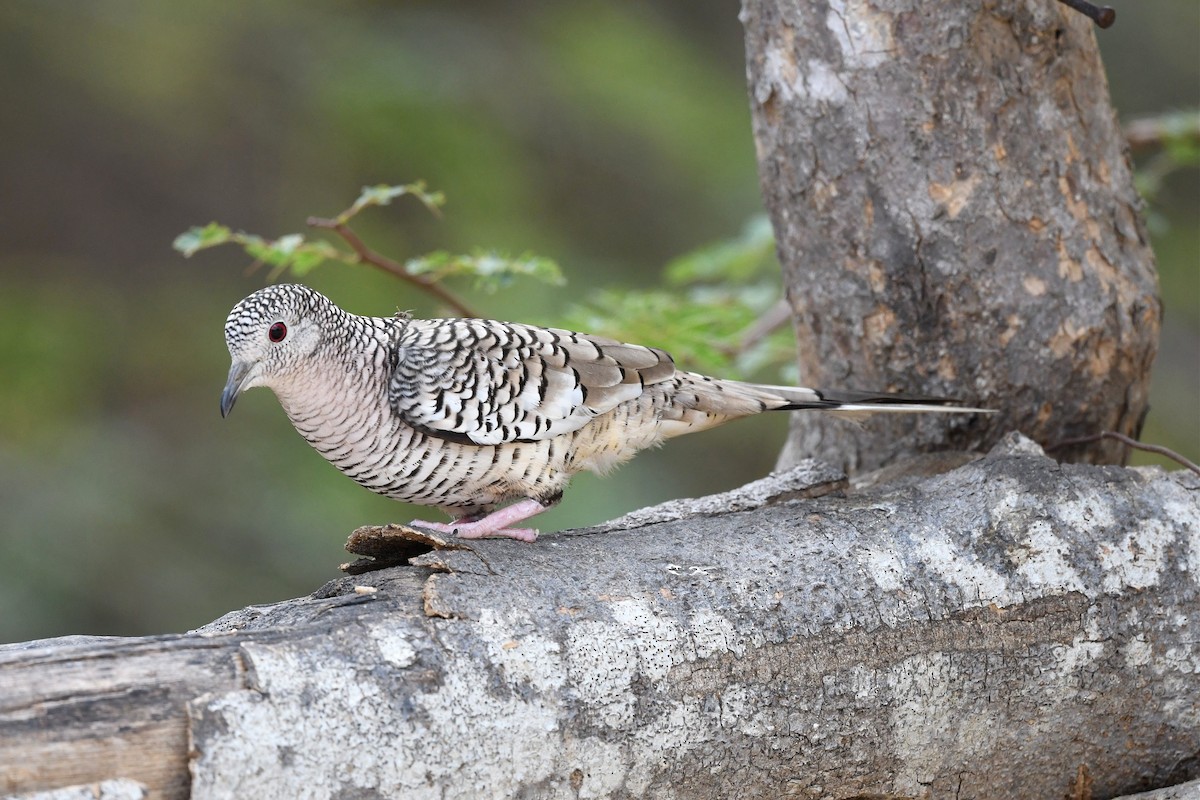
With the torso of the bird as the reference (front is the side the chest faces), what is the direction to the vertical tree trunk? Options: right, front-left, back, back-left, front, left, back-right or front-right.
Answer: back

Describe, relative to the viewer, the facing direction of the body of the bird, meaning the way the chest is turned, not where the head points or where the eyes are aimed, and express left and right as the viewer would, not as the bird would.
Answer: facing to the left of the viewer

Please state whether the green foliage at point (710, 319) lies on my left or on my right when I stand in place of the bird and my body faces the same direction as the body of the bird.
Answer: on my right
